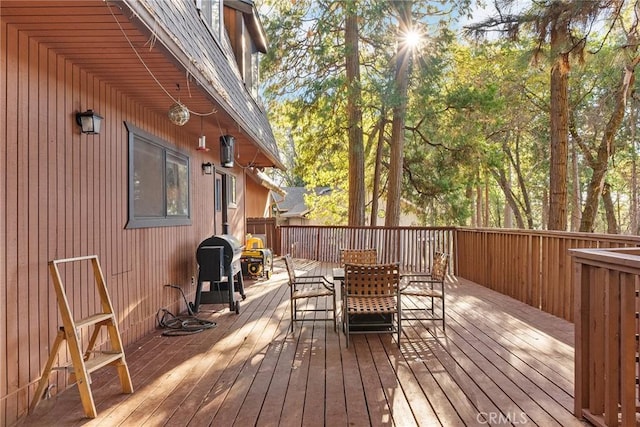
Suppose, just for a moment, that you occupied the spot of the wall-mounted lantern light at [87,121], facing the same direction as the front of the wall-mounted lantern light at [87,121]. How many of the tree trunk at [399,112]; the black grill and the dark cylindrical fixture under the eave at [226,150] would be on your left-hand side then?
3

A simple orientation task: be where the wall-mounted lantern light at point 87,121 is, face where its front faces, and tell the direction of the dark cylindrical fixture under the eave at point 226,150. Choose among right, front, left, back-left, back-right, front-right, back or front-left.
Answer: left

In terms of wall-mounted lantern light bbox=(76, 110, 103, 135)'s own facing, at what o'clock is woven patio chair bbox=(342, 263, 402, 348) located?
The woven patio chair is roughly at 11 o'clock from the wall-mounted lantern light.

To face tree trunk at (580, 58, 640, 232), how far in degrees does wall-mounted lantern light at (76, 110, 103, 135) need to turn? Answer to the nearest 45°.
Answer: approximately 45° to its left

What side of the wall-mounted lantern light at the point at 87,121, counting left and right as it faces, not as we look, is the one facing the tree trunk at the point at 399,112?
left

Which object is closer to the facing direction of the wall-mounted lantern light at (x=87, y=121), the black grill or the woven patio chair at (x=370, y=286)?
the woven patio chair

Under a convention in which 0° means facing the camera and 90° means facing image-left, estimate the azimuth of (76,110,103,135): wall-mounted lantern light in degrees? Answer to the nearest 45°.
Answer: approximately 315°

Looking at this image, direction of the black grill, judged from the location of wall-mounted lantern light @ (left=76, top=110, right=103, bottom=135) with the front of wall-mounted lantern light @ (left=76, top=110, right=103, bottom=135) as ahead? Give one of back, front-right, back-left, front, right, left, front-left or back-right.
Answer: left

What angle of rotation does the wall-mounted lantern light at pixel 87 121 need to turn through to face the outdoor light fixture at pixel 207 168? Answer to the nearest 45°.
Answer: approximately 90° to its left

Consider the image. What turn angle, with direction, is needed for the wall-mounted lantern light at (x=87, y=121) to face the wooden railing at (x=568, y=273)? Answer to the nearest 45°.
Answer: approximately 45° to its left

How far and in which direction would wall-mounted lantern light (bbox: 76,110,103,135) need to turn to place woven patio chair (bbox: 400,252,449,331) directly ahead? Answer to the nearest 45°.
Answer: approximately 45° to its left
